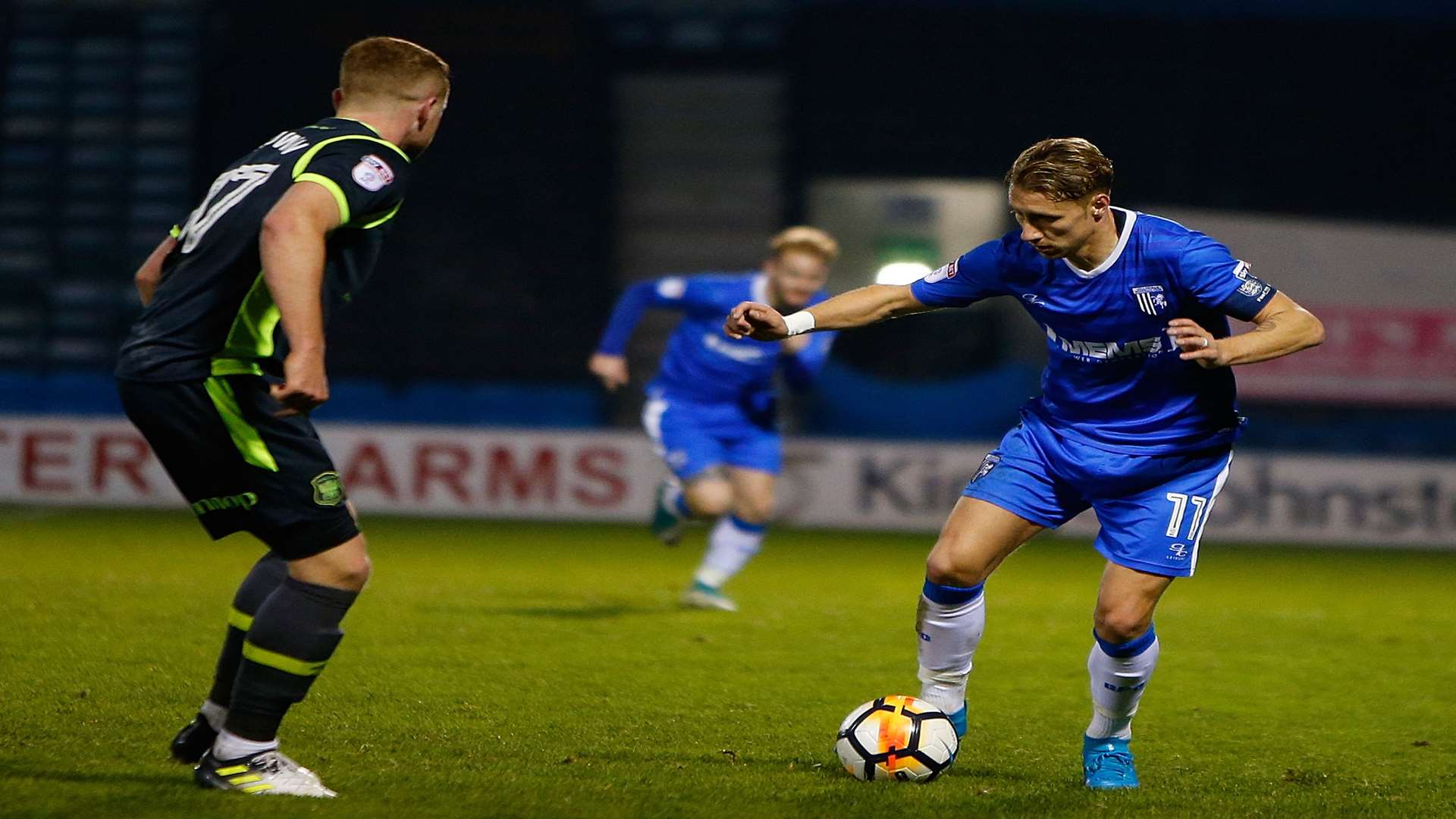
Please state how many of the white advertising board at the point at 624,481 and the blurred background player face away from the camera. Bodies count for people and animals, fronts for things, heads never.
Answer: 0

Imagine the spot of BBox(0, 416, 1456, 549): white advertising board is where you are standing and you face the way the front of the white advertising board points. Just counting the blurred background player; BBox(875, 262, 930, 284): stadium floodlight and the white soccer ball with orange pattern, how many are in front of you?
2

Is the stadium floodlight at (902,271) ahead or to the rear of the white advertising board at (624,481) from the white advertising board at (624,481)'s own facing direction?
to the rear

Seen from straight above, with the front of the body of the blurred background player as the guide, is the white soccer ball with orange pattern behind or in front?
in front

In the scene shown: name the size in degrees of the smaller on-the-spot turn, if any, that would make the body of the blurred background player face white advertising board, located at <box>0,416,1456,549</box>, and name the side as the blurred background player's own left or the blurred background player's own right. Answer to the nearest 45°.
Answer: approximately 135° to the blurred background player's own left

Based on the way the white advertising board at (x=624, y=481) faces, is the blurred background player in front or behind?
in front

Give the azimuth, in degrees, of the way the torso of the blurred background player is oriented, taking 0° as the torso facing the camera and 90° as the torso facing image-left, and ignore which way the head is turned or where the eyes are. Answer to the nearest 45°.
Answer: approximately 315°

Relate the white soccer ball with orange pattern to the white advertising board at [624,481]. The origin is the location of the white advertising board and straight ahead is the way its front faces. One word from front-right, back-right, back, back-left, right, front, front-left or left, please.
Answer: front

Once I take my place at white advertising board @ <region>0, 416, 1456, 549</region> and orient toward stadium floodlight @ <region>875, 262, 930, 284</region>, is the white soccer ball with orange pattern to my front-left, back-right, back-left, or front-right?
back-right

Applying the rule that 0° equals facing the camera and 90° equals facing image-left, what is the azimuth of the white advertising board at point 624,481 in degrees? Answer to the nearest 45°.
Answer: approximately 0°

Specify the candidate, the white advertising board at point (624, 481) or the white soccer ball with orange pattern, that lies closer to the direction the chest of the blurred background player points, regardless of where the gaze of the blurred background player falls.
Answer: the white soccer ball with orange pattern

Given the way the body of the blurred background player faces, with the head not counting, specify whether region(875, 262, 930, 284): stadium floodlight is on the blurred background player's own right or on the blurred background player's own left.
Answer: on the blurred background player's own left

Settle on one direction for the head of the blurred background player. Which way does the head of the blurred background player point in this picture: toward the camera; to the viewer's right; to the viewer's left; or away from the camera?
toward the camera
